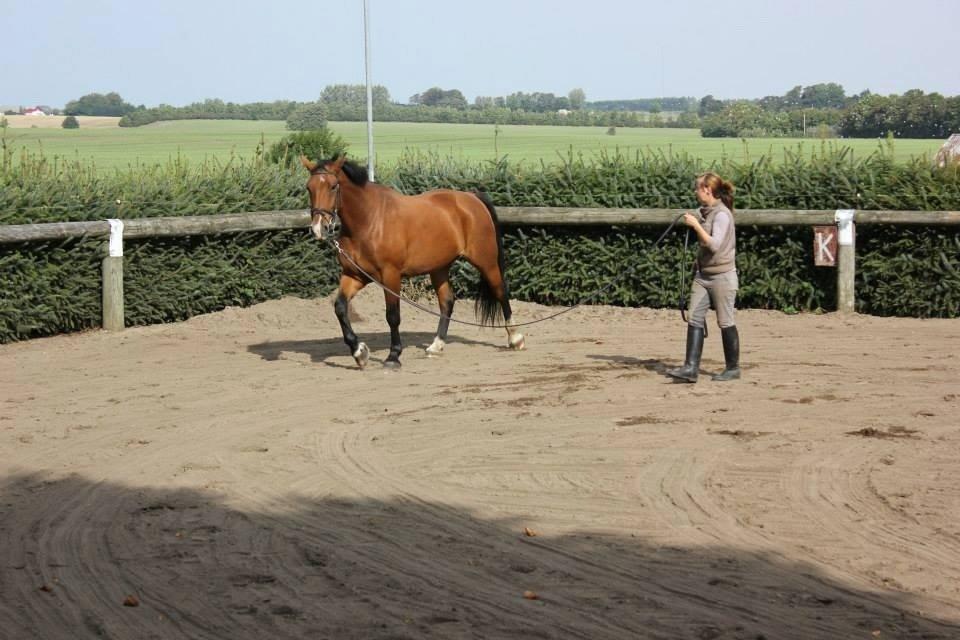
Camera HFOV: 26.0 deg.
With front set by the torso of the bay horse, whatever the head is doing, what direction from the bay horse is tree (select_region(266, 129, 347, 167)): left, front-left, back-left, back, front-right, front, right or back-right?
back-right

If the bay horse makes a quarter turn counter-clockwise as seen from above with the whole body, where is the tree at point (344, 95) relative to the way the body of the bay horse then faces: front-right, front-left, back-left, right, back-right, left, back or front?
back-left

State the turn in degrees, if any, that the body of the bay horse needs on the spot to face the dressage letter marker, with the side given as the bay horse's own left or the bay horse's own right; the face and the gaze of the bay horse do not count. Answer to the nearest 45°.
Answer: approximately 180°

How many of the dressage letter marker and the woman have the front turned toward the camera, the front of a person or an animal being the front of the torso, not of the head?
1

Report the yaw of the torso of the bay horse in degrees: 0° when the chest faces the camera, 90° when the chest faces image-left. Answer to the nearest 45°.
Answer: approximately 45°

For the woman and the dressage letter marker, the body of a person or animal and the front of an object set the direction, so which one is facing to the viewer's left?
the woman

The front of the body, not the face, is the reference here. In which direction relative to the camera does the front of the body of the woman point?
to the viewer's left

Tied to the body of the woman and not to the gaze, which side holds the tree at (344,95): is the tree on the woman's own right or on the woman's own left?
on the woman's own right

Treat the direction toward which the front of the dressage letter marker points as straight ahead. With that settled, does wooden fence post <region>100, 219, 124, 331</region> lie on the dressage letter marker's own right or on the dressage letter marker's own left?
on the dressage letter marker's own right

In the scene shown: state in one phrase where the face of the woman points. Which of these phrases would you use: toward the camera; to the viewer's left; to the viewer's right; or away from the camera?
to the viewer's left
